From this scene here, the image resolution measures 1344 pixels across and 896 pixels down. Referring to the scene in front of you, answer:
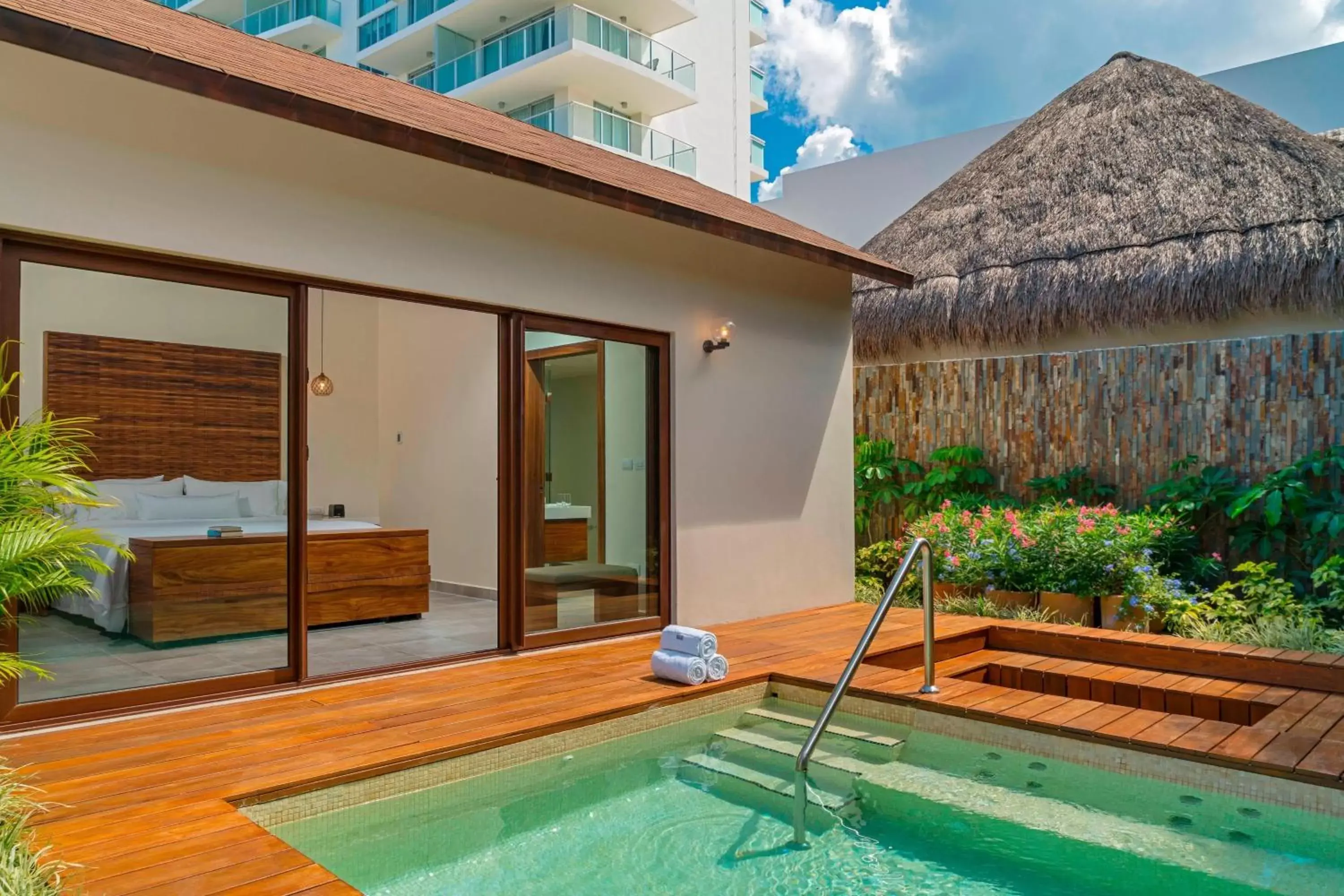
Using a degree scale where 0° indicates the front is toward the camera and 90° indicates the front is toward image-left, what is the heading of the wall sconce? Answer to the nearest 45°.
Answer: approximately 315°

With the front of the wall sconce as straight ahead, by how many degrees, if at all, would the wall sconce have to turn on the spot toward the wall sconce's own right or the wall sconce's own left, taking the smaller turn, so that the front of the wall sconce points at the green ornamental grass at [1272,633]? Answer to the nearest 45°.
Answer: approximately 45° to the wall sconce's own left

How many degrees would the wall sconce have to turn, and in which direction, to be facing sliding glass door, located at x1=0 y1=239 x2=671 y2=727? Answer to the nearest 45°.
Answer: approximately 90° to its right

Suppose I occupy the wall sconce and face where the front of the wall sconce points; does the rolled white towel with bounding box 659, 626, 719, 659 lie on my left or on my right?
on my right

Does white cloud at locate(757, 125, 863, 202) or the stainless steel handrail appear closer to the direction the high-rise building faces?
the stainless steel handrail

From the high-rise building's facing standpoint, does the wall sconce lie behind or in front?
in front

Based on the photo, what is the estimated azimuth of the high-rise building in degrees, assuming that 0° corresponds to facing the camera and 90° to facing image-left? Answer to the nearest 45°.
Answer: approximately 45°

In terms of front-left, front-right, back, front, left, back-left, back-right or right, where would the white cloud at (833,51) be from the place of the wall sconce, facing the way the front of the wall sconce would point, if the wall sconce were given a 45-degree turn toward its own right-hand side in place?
back

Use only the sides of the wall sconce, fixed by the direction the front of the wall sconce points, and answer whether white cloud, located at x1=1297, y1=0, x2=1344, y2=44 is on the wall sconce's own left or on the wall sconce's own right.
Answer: on the wall sconce's own left

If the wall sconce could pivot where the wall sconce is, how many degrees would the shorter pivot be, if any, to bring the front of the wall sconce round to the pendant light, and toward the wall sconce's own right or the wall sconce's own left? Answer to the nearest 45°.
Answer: approximately 180°

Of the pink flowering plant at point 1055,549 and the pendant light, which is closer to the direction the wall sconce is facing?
the pink flowering plant

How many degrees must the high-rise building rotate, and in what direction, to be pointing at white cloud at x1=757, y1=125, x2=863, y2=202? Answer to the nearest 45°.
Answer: approximately 180°

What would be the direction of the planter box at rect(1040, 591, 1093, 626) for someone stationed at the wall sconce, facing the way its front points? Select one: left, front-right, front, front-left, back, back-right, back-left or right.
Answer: front-left

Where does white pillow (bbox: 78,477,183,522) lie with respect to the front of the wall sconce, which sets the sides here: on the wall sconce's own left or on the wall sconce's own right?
on the wall sconce's own right

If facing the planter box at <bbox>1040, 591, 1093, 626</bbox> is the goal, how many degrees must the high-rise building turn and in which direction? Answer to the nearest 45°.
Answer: approximately 45° to its left

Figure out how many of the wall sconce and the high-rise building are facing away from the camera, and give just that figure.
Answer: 0

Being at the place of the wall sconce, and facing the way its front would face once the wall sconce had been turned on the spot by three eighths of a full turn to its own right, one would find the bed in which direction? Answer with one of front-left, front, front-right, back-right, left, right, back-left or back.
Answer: front-left

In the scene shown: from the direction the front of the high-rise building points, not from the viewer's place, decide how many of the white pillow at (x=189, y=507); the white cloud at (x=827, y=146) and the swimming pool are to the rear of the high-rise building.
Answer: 1

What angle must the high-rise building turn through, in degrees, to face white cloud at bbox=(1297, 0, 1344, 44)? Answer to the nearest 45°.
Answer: approximately 135° to its left
